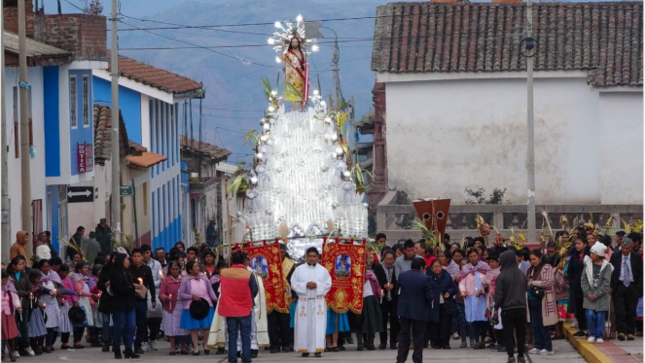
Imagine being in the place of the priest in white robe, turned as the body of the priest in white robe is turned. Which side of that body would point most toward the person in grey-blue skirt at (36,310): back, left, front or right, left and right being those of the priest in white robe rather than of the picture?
right

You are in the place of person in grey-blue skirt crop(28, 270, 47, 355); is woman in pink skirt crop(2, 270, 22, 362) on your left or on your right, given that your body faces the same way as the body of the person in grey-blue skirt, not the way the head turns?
on your right

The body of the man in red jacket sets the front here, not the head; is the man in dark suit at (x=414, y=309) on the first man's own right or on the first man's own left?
on the first man's own right

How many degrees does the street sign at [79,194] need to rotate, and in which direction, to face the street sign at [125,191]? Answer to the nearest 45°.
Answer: approximately 135° to its left

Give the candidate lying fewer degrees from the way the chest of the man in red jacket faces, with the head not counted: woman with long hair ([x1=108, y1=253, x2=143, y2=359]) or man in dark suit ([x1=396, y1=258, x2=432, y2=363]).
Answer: the woman with long hair

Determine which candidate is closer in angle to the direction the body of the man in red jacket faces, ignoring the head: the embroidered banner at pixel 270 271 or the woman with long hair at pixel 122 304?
the embroidered banner

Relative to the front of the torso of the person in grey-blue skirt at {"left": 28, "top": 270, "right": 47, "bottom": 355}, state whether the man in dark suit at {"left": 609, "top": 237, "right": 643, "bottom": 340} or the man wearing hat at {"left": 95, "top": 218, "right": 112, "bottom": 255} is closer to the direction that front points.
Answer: the man in dark suit

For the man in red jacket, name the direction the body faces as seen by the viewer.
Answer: away from the camera

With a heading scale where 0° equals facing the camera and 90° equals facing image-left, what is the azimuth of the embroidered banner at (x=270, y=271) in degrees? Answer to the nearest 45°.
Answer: approximately 0°
